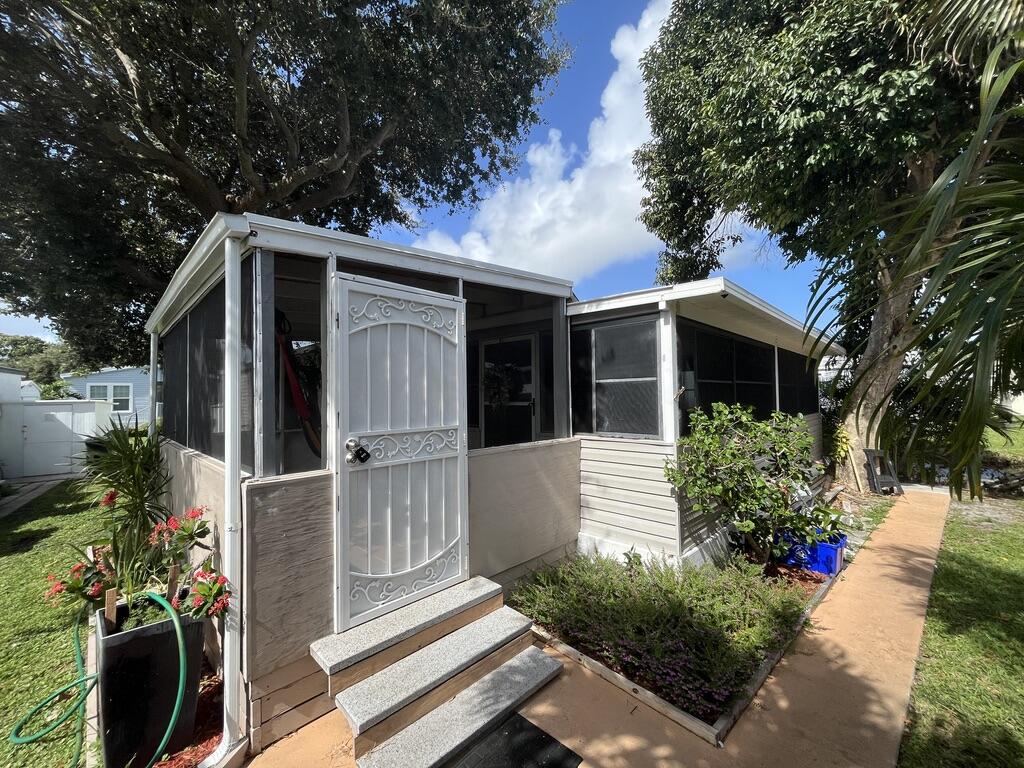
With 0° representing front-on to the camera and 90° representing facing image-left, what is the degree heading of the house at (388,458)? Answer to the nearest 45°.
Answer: approximately 315°

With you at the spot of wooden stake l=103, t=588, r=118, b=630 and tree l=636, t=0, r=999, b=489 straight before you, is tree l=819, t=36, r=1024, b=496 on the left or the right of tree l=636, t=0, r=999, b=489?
right

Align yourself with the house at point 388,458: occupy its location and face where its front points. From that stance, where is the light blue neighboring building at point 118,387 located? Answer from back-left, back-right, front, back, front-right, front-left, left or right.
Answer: back

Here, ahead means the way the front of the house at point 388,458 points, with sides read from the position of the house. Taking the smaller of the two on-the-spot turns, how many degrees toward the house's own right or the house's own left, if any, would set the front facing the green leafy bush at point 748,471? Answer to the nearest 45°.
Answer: approximately 45° to the house's own left

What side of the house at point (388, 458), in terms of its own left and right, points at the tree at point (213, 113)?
back

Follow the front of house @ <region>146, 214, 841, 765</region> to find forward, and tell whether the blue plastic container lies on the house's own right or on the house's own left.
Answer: on the house's own left

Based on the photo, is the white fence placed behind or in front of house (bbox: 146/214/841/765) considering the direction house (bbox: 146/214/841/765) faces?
behind

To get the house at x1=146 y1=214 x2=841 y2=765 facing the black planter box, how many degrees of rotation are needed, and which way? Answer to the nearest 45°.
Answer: approximately 90° to its right
